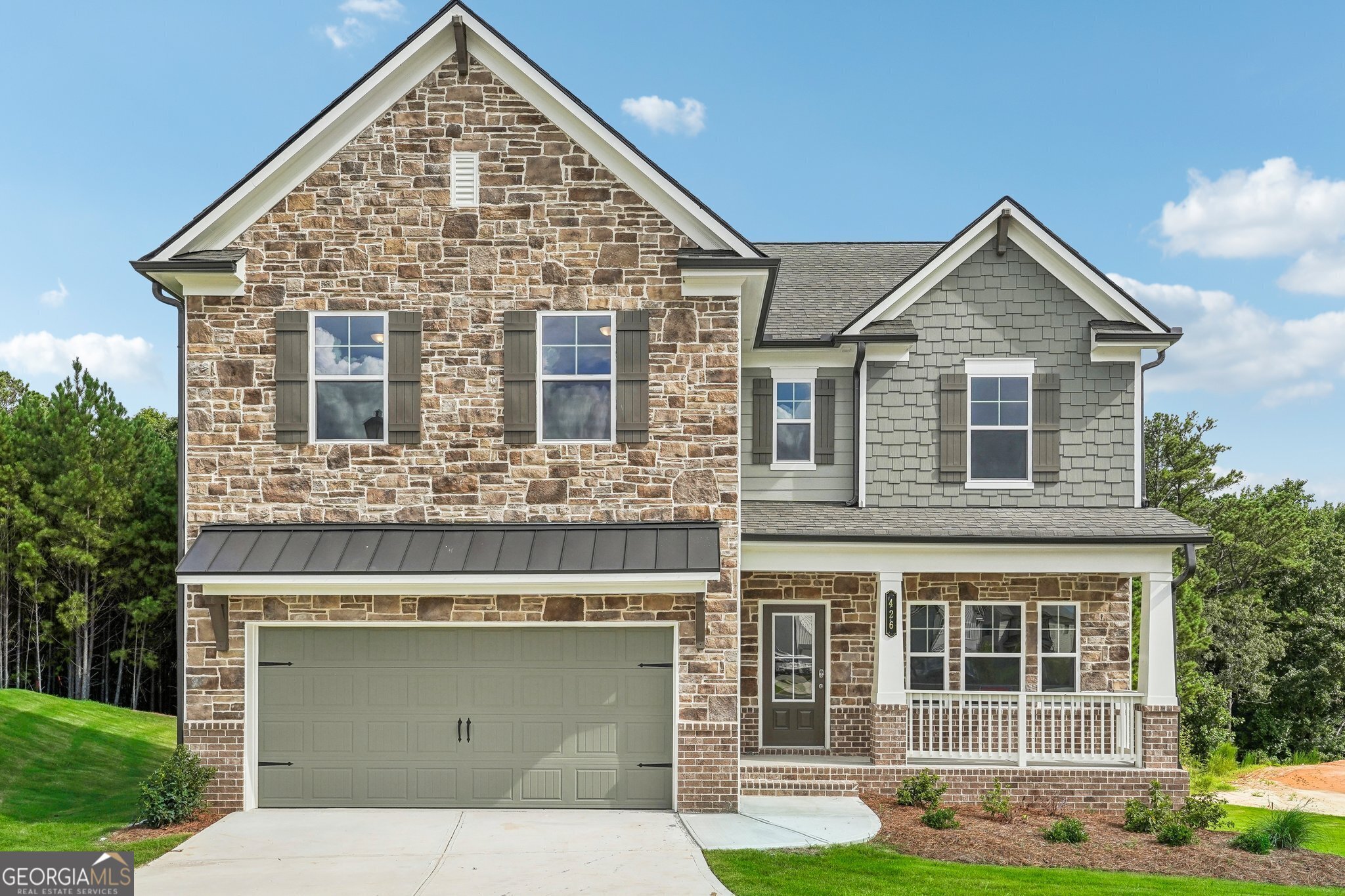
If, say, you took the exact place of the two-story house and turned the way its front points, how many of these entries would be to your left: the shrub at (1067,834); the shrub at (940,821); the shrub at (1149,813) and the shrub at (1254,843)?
4

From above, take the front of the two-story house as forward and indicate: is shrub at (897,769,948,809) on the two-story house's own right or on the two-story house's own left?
on the two-story house's own left

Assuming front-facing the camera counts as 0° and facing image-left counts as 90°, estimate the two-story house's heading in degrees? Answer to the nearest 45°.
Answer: approximately 0°

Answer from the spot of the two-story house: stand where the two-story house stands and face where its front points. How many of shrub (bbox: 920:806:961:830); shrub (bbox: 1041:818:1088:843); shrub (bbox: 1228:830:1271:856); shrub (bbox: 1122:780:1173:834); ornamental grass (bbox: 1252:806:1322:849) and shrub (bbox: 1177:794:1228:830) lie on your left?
6

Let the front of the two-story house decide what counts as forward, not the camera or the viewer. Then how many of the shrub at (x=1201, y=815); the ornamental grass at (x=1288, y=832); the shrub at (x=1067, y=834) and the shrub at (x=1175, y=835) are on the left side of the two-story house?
4

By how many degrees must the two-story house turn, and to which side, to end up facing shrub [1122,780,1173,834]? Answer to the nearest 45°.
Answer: approximately 90° to its left

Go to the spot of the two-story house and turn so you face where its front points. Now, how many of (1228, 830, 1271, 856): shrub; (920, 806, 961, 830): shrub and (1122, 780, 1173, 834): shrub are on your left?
3

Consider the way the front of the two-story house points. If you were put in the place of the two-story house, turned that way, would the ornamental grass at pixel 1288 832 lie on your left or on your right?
on your left

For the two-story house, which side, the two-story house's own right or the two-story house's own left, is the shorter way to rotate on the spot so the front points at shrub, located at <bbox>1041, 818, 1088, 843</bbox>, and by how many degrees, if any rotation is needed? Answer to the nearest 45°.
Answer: approximately 90° to the two-story house's own left

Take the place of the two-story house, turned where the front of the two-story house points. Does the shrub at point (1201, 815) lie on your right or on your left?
on your left

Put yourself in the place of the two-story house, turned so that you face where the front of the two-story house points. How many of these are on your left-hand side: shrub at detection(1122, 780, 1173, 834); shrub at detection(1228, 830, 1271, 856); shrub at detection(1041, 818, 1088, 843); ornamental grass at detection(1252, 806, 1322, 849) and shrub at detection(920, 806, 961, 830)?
5

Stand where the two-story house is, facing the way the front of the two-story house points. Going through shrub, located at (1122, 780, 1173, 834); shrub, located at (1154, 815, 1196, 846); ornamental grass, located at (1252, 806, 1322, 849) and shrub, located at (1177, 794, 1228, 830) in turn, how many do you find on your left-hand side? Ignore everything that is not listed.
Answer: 4

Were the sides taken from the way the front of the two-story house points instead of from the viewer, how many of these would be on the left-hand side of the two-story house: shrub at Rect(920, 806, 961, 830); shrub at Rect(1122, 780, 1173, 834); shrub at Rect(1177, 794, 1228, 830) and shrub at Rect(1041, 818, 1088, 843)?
4

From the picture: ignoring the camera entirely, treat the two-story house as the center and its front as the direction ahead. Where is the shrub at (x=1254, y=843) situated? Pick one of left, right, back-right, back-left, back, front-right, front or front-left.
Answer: left
